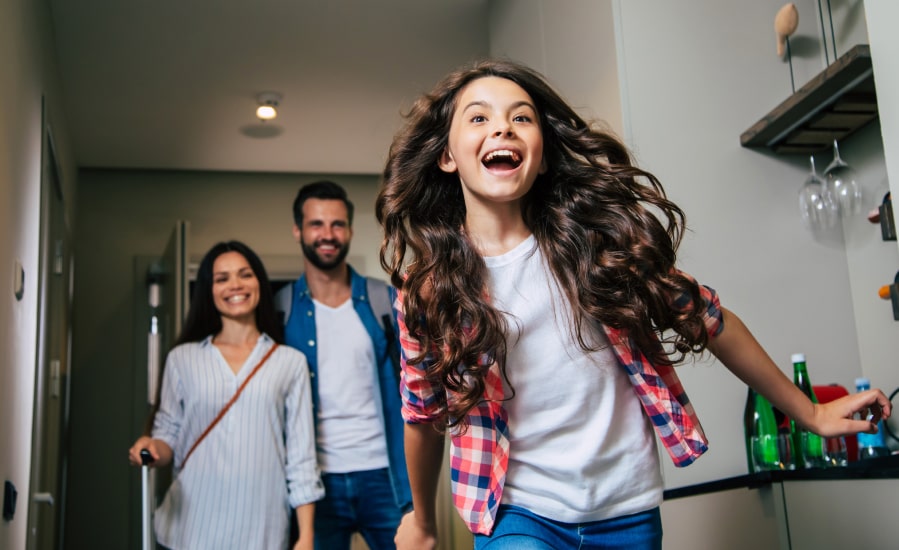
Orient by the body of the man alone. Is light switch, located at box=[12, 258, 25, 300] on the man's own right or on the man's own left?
on the man's own right

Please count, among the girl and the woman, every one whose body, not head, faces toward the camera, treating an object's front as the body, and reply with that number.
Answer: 2

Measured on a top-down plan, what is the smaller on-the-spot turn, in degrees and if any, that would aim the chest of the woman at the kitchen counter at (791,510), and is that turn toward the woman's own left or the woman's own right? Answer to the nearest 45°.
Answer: approximately 45° to the woman's own left

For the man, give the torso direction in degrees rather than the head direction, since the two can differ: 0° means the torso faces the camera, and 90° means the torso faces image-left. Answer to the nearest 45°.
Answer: approximately 0°

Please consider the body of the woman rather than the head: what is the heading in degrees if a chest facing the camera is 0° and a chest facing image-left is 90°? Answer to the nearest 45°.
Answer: approximately 0°

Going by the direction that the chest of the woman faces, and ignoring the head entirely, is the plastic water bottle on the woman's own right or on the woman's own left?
on the woman's own left

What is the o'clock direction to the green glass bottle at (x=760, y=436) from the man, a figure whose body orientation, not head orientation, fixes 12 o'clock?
The green glass bottle is roughly at 10 o'clock from the man.

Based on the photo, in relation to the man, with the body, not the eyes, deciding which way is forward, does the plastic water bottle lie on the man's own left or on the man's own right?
on the man's own left

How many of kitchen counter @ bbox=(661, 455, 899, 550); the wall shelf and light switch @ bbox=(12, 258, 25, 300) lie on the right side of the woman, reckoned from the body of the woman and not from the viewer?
1

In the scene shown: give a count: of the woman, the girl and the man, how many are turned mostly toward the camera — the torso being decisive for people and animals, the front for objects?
3
